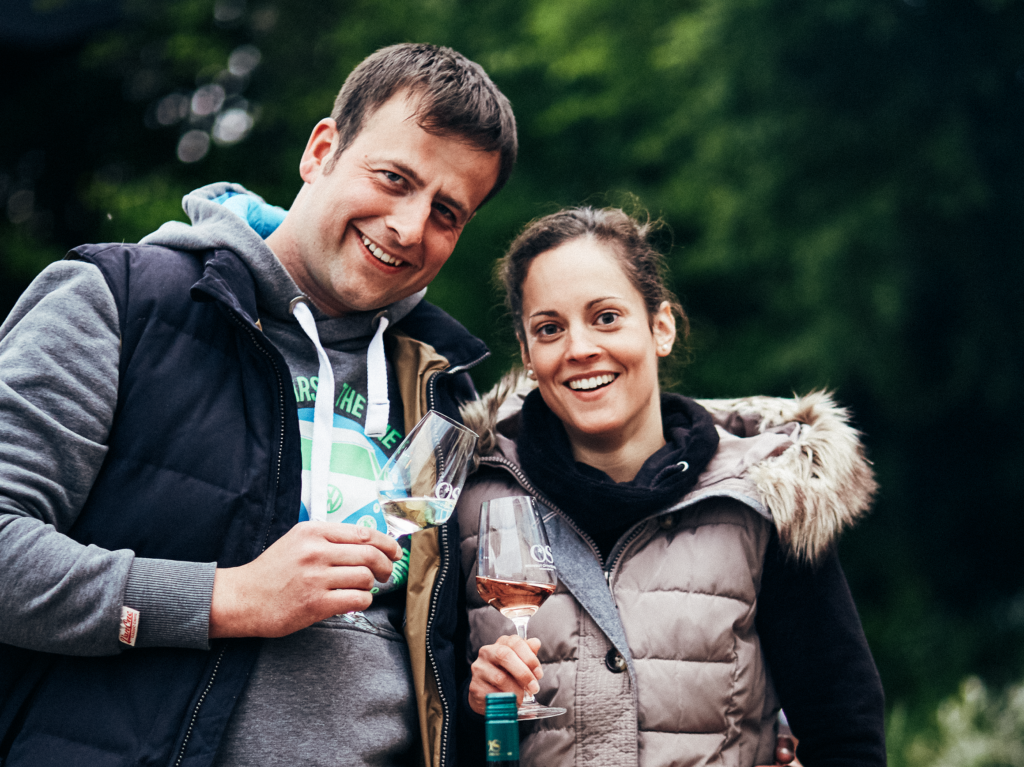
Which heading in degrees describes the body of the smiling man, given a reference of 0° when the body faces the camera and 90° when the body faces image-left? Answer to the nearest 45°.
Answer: approximately 315°
